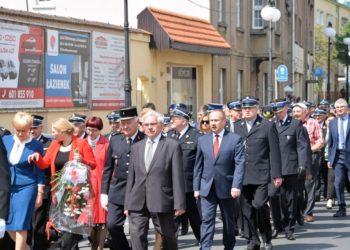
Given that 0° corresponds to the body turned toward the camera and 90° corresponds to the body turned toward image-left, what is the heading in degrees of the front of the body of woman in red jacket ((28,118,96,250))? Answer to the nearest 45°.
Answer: approximately 45°

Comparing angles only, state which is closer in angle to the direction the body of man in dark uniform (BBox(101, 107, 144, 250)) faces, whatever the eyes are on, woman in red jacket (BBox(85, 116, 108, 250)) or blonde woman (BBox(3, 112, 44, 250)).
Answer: the blonde woman

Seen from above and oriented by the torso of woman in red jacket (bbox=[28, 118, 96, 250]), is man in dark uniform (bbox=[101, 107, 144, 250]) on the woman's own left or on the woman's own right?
on the woman's own left

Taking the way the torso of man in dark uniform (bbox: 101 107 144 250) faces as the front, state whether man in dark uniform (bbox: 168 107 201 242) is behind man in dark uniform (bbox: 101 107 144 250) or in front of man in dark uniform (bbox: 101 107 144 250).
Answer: behind
